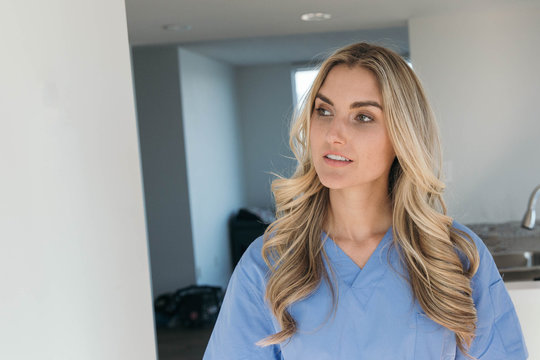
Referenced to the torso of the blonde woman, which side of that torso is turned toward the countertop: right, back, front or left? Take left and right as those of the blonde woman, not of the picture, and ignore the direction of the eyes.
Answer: back

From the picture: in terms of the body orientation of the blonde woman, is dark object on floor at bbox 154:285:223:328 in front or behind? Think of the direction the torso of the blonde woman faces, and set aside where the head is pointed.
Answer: behind

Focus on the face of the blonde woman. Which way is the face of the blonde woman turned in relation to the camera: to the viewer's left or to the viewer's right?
to the viewer's left

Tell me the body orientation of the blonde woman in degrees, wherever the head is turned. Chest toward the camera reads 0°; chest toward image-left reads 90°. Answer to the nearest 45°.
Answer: approximately 0°
